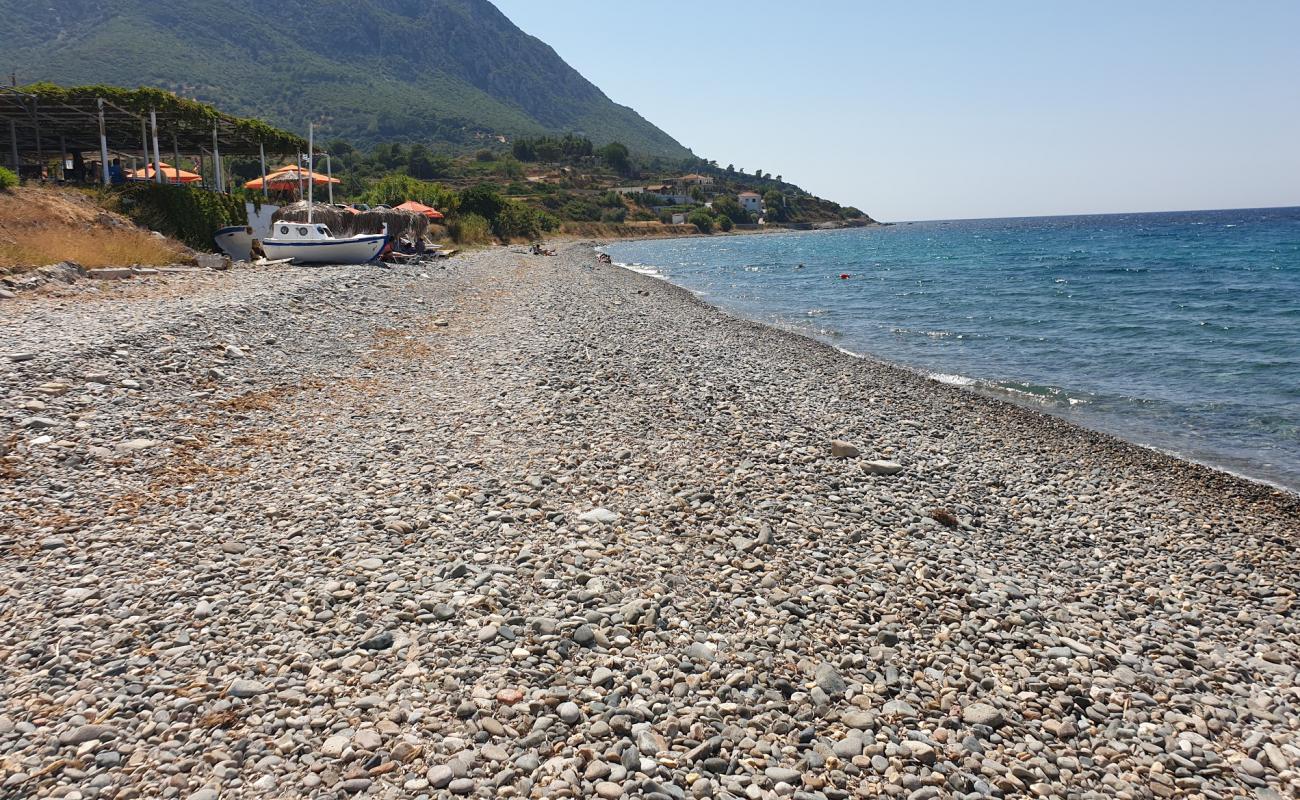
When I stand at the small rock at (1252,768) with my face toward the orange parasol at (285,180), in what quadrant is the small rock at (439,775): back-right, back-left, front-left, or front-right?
front-left

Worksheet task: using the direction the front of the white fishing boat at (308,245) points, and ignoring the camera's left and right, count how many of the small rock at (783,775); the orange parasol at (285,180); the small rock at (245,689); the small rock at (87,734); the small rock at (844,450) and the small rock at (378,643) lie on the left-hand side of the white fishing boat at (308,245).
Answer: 1

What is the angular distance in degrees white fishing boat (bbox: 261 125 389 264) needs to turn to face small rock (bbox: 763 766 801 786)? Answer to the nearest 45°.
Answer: approximately 90° to its right

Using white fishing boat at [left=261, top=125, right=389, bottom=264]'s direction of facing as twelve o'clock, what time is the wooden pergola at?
The wooden pergola is roughly at 7 o'clock from the white fishing boat.

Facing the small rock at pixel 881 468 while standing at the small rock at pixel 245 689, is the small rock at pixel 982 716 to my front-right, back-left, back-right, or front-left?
front-right

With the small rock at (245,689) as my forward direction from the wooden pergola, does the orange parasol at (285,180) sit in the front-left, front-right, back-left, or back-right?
back-left

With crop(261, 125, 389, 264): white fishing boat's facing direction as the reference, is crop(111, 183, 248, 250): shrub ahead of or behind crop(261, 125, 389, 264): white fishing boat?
behind

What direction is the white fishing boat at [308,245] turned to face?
to the viewer's right

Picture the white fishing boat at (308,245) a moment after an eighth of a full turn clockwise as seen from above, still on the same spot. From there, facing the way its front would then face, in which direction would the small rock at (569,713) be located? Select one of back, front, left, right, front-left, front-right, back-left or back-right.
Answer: front-right

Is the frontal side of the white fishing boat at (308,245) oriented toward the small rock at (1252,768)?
no

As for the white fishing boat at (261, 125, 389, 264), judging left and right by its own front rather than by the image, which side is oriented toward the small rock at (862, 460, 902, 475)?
right

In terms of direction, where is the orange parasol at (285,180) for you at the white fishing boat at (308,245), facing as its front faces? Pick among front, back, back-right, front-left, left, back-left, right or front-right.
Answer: left

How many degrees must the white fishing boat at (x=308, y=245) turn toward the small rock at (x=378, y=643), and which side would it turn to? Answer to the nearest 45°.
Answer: approximately 90° to its right

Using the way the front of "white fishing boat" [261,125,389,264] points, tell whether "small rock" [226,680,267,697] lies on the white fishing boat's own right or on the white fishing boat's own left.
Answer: on the white fishing boat's own right

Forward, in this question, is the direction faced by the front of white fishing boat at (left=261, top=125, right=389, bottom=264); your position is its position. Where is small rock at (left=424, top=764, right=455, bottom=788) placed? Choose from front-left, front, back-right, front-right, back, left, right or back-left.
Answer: right

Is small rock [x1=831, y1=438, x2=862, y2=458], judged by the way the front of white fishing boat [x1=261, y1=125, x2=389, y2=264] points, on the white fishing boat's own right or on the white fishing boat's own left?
on the white fishing boat's own right
